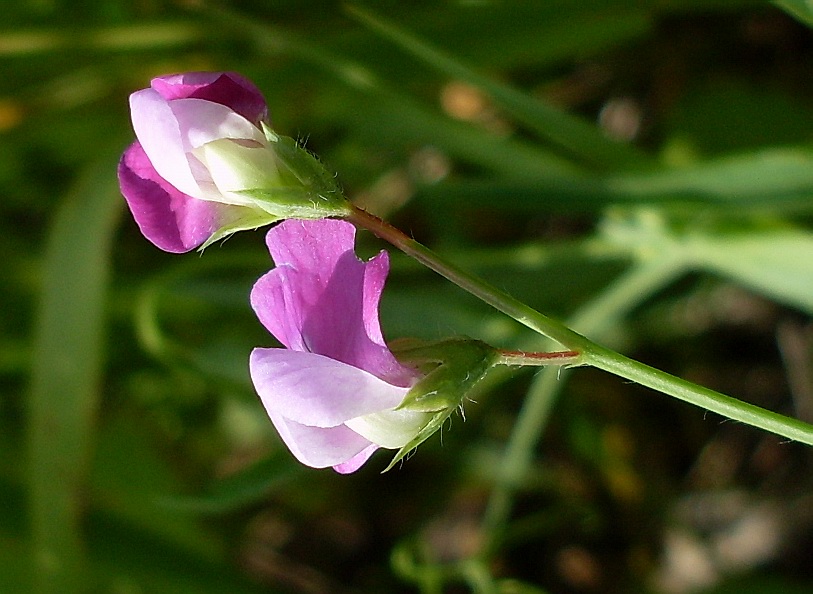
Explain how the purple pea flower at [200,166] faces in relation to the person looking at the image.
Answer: facing to the left of the viewer

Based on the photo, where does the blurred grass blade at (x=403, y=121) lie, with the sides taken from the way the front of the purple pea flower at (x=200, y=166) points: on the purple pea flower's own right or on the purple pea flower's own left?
on the purple pea flower's own right

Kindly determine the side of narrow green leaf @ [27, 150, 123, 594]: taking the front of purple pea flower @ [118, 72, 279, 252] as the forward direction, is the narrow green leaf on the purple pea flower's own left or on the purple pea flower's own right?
on the purple pea flower's own right

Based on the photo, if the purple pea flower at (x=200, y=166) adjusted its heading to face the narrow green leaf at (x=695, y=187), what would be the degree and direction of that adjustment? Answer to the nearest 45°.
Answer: approximately 135° to its right

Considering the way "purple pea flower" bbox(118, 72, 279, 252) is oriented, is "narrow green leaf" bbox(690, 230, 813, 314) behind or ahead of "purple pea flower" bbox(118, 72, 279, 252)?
behind
